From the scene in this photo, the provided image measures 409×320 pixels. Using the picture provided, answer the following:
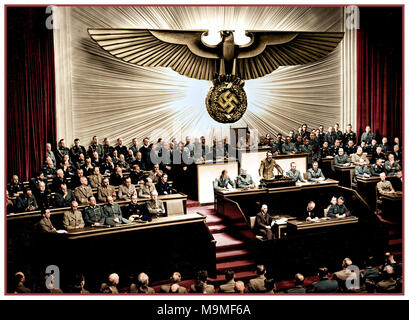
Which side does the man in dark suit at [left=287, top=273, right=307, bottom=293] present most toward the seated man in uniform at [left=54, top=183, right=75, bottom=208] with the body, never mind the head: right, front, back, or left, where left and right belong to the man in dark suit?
left

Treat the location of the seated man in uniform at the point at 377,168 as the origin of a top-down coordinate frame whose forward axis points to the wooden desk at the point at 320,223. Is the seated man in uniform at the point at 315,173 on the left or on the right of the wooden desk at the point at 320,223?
right

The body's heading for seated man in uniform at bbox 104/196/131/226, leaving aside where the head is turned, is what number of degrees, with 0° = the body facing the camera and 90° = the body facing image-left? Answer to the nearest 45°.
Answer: approximately 315°

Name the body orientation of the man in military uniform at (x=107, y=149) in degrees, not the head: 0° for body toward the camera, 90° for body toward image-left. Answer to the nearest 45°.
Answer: approximately 315°

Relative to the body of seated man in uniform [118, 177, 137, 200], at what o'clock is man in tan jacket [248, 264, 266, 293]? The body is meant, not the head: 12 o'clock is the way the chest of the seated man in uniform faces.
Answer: The man in tan jacket is roughly at 12 o'clock from the seated man in uniform.

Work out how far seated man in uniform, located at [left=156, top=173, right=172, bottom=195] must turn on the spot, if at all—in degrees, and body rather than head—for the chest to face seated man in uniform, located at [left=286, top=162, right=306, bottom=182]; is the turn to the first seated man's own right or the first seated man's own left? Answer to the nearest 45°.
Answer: approximately 45° to the first seated man's own left

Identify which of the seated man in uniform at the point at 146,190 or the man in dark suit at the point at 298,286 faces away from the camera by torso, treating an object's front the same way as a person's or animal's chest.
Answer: the man in dark suit

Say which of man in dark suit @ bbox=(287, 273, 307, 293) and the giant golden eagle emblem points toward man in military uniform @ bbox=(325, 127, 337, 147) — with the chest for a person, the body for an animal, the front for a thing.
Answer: the man in dark suit

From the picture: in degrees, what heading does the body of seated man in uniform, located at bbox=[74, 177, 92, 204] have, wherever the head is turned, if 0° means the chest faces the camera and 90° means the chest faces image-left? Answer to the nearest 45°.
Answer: approximately 315°

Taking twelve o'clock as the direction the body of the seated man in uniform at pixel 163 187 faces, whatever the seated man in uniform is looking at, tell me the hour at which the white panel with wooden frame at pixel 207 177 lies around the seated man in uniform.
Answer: The white panel with wooden frame is roughly at 9 o'clock from the seated man in uniform.

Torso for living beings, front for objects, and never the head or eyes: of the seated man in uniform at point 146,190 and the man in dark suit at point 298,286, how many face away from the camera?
1

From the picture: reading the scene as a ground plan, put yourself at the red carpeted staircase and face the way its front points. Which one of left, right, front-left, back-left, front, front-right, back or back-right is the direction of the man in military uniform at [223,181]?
back

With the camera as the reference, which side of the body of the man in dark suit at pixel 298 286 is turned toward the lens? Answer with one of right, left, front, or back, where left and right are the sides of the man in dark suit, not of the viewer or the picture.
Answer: back

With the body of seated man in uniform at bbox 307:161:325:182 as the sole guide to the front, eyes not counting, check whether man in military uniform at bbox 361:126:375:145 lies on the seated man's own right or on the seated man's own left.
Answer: on the seated man's own left

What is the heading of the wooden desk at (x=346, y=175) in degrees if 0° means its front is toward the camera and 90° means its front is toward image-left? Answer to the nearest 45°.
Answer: approximately 45°
